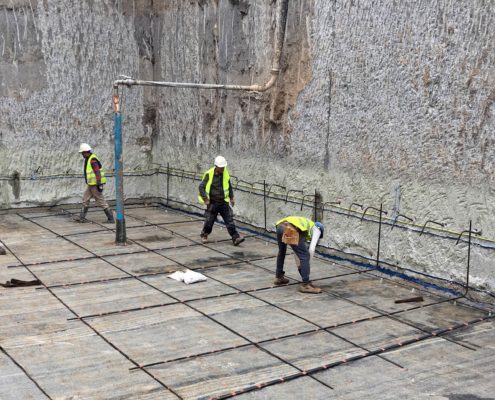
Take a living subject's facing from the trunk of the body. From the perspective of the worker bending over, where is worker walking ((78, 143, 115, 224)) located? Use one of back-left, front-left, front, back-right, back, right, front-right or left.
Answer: back-left

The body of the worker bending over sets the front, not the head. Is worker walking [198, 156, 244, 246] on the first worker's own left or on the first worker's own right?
on the first worker's own left
